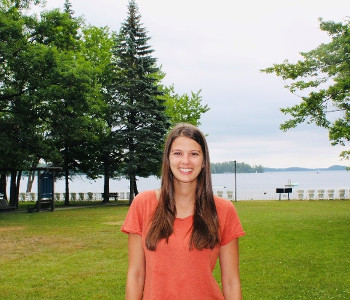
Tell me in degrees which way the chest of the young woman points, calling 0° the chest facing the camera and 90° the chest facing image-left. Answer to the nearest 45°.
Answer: approximately 0°

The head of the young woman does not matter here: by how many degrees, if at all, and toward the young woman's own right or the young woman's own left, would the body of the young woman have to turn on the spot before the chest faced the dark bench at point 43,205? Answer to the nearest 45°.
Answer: approximately 180°

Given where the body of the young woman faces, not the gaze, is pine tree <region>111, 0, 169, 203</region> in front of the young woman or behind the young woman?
behind
